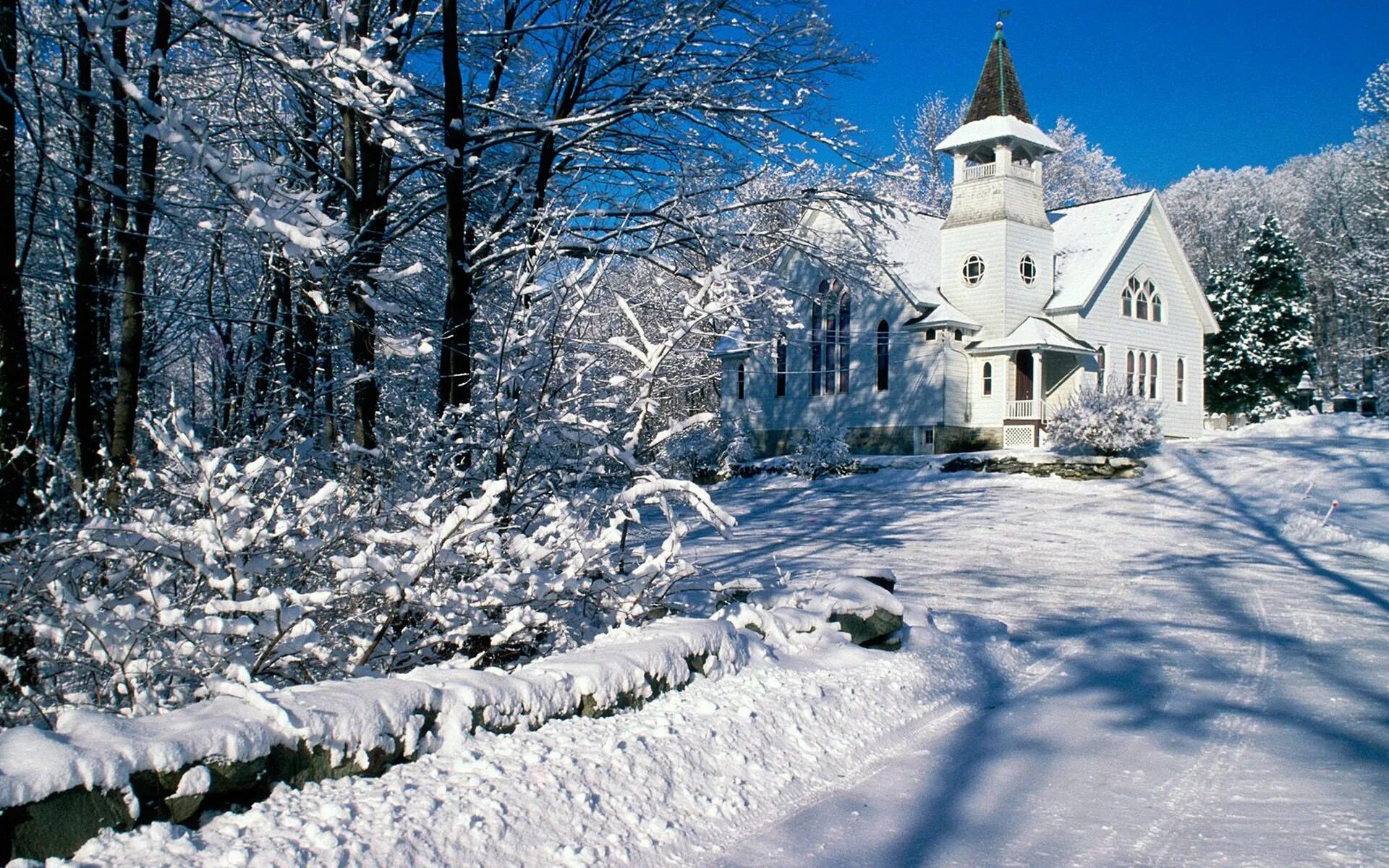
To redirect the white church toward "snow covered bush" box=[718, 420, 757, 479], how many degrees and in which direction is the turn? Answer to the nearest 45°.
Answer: approximately 135° to its right

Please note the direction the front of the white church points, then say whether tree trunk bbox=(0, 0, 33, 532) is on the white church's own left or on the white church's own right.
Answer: on the white church's own right

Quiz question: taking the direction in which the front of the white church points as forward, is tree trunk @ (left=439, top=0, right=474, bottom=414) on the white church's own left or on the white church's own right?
on the white church's own right

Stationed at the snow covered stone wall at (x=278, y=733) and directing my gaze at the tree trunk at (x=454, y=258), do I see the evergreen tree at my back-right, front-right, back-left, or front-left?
front-right

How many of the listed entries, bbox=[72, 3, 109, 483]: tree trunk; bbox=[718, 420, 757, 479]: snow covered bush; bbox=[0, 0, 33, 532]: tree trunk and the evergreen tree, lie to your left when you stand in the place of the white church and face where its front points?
1

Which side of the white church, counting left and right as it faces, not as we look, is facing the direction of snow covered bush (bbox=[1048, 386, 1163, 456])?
front

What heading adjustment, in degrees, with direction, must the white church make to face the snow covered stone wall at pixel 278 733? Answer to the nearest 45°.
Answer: approximately 45° to its right

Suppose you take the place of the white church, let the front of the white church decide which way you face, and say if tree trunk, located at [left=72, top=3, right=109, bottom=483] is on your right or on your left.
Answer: on your right

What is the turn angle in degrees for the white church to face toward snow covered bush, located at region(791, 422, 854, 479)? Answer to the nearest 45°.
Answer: approximately 90° to its right

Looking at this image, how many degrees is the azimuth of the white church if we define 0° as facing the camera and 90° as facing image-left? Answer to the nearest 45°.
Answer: approximately 315°

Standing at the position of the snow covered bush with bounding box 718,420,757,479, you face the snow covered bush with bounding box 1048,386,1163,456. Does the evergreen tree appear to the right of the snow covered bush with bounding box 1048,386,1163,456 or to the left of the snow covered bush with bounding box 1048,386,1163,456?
left

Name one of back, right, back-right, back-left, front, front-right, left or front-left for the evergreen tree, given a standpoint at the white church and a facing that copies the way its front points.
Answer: left
